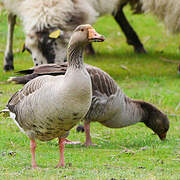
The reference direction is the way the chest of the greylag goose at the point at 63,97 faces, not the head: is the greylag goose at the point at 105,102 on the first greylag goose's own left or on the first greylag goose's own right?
on the first greylag goose's own left

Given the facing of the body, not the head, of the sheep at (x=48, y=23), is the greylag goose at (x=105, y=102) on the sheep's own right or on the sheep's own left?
on the sheep's own left

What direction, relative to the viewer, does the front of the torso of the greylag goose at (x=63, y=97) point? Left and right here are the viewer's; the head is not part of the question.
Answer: facing the viewer and to the right of the viewer

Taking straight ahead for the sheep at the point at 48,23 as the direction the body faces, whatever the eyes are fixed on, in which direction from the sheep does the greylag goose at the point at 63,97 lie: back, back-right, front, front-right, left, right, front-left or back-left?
front-left

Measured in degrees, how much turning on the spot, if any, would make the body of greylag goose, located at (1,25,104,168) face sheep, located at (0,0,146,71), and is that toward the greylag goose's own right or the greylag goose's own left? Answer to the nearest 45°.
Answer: approximately 135° to the greylag goose's own left

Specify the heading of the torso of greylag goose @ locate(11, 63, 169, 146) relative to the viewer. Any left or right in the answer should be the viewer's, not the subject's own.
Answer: facing to the right of the viewer

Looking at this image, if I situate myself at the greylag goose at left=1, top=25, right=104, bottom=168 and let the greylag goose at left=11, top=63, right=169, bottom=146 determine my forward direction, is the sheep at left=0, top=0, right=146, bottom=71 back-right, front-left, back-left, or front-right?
front-left

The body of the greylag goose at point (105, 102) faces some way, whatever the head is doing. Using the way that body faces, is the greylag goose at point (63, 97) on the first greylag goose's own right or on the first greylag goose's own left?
on the first greylag goose's own right

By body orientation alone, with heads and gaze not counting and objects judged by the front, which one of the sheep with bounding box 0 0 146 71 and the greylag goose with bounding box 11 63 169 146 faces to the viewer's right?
the greylag goose

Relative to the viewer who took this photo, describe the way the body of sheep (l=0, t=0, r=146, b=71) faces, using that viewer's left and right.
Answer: facing the viewer and to the left of the viewer

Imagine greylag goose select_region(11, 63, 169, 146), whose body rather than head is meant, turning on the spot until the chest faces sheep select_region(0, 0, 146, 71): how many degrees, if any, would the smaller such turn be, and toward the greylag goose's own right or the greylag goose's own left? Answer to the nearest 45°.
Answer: approximately 90° to the greylag goose's own left

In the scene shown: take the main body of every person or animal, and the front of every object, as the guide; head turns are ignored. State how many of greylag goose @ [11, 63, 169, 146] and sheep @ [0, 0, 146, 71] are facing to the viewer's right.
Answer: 1
